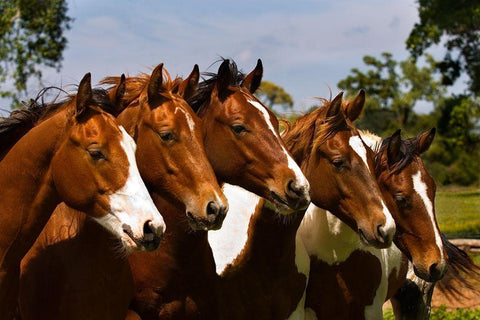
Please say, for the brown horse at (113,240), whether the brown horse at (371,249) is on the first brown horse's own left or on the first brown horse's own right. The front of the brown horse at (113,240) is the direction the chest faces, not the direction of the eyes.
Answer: on the first brown horse's own left

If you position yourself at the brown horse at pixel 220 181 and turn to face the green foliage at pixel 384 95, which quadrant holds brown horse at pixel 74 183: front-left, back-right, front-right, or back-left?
back-left

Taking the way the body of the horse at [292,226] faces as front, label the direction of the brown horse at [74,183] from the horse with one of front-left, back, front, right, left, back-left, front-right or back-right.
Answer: right

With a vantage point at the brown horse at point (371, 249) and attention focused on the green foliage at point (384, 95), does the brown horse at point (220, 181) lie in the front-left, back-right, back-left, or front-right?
back-left

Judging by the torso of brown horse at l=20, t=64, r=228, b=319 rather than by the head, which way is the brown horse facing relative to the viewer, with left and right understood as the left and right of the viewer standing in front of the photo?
facing the viewer and to the right of the viewer

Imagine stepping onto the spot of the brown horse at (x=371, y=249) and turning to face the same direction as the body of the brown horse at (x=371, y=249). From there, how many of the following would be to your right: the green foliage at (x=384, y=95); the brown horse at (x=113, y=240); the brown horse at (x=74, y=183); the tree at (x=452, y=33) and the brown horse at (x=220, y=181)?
3

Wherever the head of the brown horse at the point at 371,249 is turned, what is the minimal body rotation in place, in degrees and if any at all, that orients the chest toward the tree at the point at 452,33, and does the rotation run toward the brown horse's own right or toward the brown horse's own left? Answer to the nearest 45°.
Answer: approximately 135° to the brown horse's own left

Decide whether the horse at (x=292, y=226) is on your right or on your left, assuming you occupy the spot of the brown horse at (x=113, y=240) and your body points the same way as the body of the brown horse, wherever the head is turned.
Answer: on your left

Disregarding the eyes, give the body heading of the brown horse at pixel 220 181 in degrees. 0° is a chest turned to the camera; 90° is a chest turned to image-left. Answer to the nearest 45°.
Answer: approximately 315°
